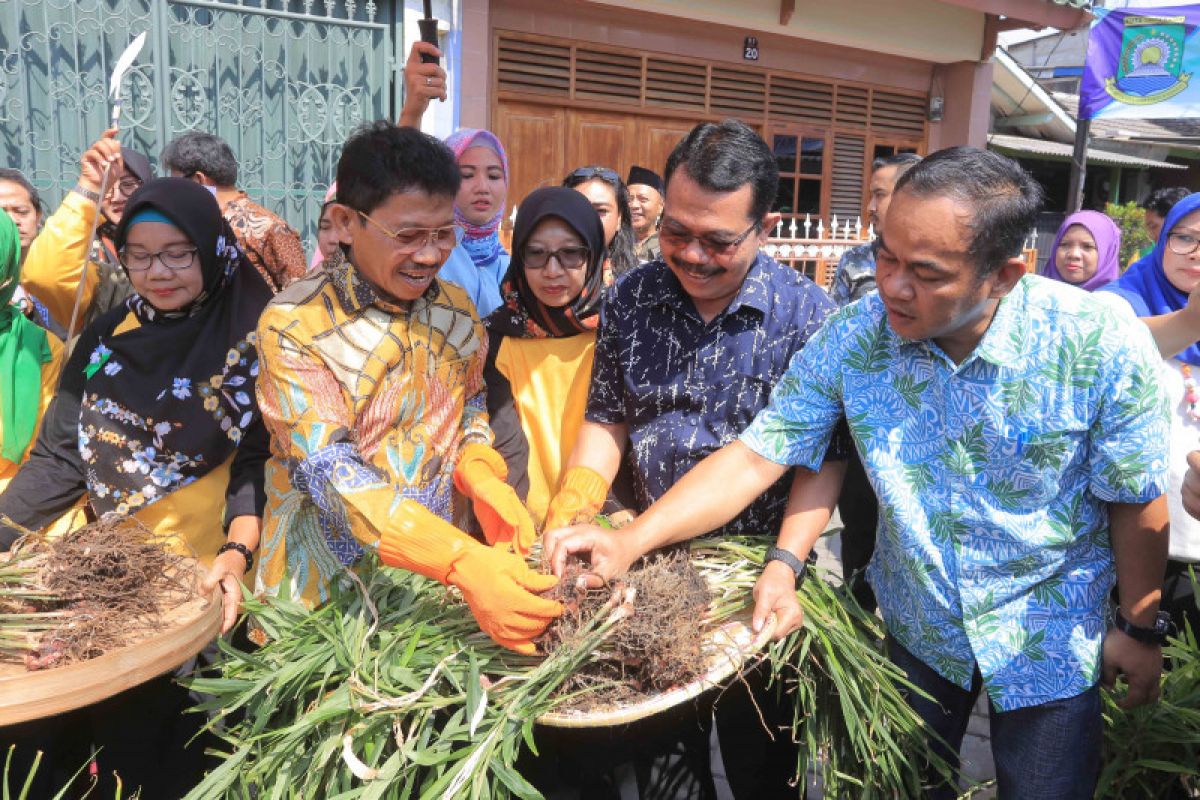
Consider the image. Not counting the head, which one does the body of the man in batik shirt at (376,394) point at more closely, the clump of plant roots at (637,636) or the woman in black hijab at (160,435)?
the clump of plant roots

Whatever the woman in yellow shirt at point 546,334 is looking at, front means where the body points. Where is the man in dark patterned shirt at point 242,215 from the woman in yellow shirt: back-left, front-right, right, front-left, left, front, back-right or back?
back-right

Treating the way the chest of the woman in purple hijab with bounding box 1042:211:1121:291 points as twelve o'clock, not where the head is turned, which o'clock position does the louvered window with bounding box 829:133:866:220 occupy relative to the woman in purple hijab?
The louvered window is roughly at 5 o'clock from the woman in purple hijab.

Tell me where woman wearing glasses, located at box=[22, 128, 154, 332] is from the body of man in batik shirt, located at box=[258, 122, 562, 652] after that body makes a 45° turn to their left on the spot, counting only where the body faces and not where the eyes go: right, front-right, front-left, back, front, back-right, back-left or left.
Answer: back-left

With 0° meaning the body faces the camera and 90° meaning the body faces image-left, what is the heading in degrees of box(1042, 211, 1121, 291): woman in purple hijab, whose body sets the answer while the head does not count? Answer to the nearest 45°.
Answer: approximately 0°

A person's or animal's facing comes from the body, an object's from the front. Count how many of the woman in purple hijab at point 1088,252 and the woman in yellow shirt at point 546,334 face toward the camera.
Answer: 2

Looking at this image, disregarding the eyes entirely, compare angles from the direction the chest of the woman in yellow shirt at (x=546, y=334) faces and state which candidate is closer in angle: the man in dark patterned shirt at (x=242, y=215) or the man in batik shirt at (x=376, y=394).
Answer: the man in batik shirt

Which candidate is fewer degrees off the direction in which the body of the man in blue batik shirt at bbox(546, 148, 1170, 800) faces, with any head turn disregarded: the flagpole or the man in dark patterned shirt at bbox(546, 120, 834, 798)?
the man in dark patterned shirt

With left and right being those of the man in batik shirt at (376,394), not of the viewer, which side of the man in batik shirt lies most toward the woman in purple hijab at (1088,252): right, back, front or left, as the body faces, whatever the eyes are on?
left

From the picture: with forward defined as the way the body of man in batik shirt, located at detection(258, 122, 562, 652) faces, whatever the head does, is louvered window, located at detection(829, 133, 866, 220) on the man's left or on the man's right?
on the man's left
